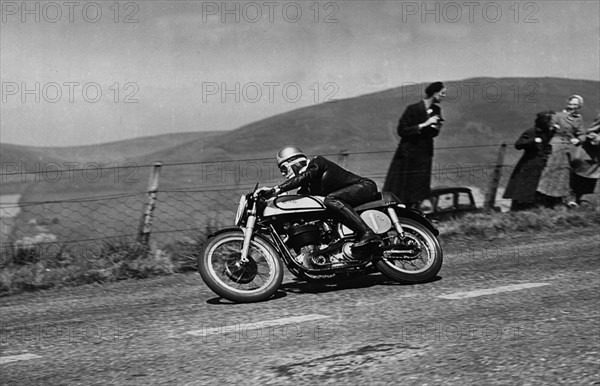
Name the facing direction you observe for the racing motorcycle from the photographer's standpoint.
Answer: facing to the left of the viewer

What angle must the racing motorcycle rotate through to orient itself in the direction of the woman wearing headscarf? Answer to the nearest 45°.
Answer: approximately 135° to its right

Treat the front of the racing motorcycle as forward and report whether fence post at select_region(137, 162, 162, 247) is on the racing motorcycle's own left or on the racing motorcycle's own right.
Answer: on the racing motorcycle's own right

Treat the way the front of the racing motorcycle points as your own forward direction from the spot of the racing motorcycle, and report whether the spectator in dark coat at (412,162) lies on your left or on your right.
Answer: on your right

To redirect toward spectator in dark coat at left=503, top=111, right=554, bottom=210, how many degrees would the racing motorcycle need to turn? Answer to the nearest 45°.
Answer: approximately 135° to its right

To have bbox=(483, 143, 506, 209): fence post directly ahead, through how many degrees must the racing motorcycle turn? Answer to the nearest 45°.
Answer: approximately 135° to its right
